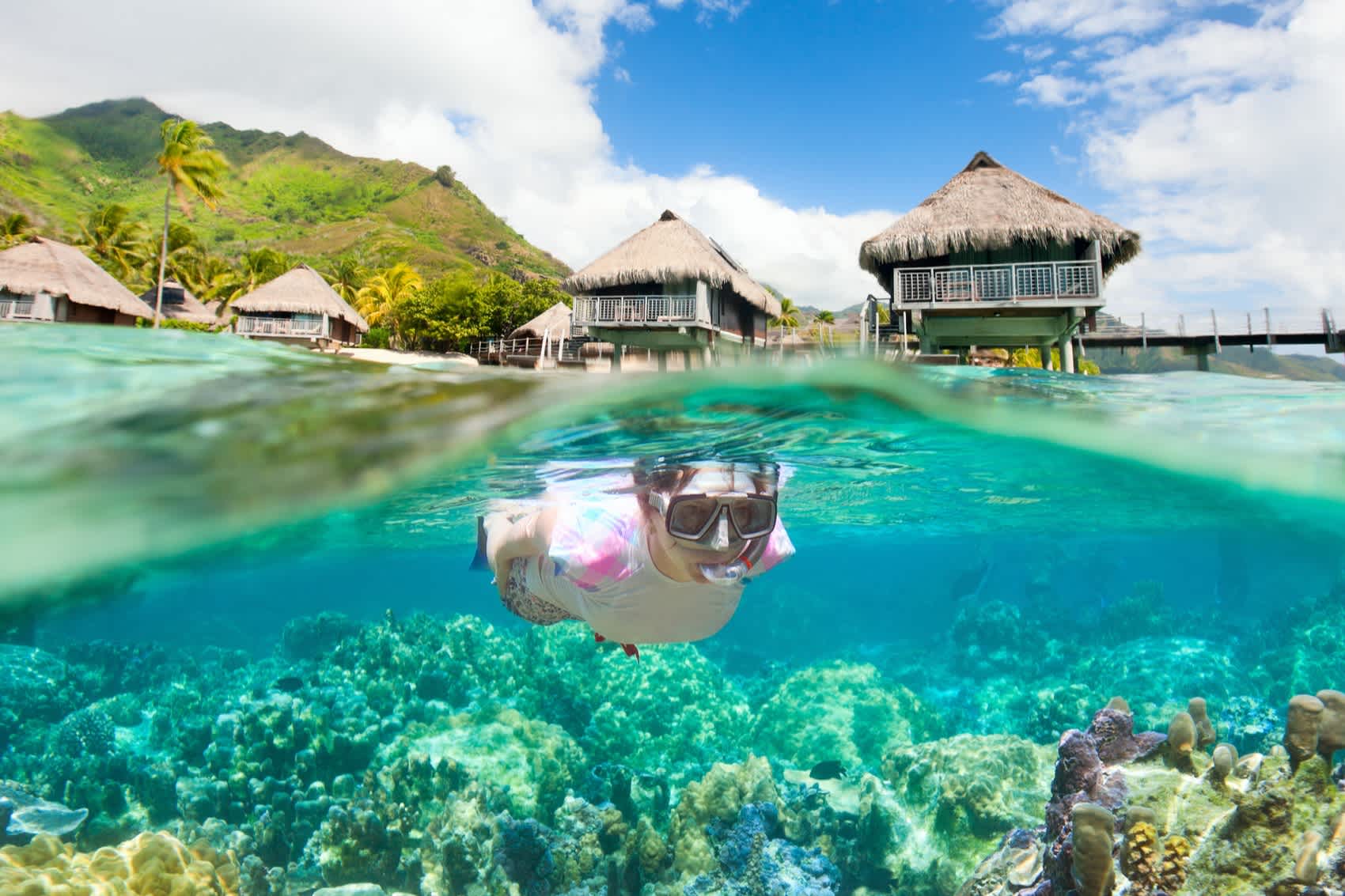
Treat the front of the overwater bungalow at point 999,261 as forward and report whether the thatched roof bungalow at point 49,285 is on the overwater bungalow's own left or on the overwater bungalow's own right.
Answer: on the overwater bungalow's own right

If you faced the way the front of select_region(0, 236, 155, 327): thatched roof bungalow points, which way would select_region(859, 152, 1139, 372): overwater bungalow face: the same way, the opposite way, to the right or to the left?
the same way

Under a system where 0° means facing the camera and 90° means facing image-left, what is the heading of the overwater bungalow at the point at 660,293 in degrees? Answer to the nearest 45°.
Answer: approximately 45°

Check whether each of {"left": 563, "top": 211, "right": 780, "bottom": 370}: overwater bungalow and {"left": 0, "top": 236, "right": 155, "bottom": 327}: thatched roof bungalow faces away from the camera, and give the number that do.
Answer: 0

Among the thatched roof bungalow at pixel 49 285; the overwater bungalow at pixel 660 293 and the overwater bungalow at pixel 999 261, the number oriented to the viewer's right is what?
0

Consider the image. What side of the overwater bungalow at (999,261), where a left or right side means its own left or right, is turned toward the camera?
front

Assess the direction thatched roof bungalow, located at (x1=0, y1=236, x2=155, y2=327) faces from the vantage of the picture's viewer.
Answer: facing the viewer and to the left of the viewer

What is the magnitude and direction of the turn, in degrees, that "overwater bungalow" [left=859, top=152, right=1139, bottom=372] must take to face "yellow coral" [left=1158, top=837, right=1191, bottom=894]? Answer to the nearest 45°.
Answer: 0° — it already faces it

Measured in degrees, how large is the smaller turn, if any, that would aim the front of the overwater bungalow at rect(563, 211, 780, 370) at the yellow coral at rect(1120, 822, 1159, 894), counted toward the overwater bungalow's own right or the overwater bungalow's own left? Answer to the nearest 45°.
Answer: approximately 45° to the overwater bungalow's own left
